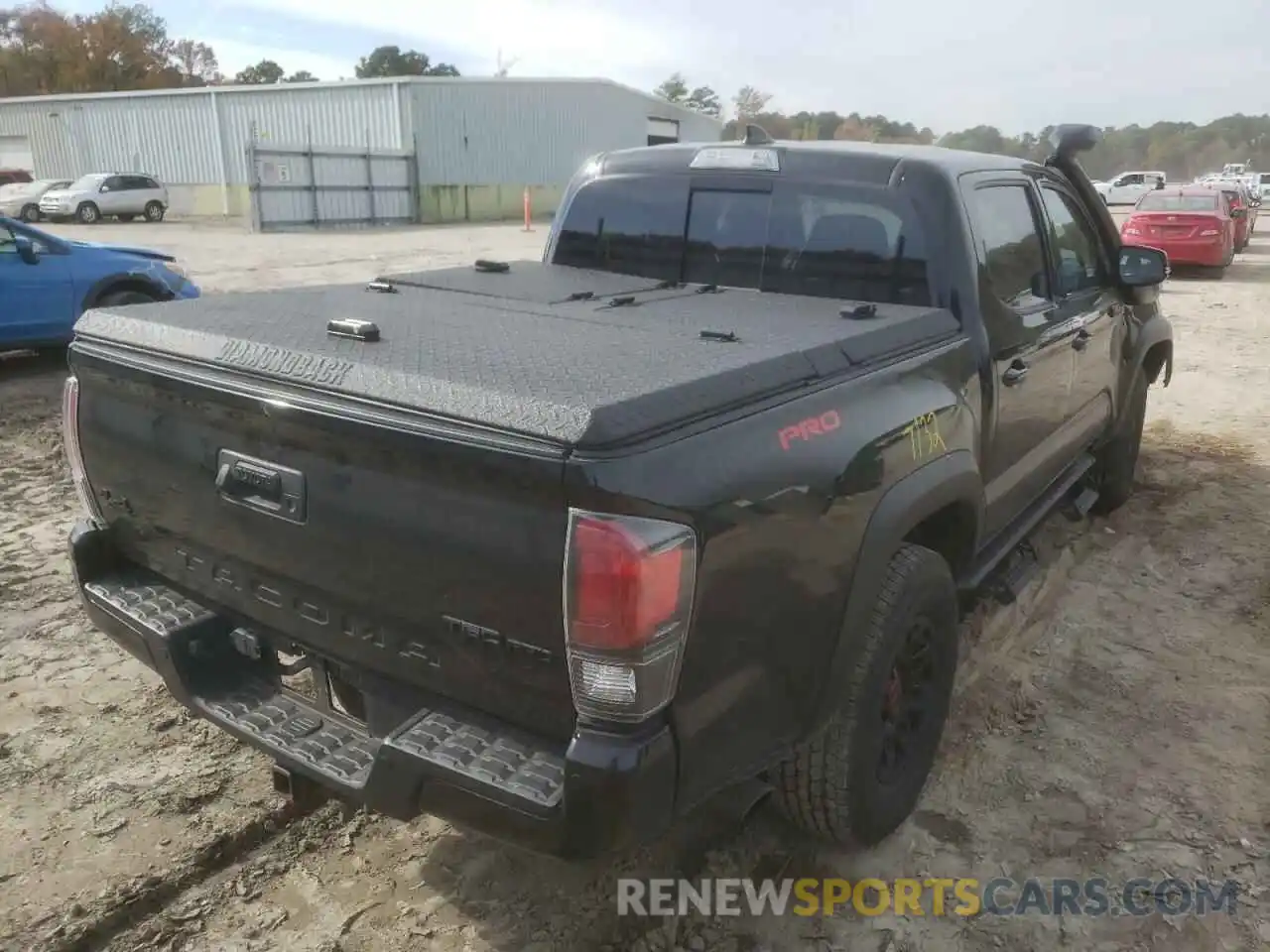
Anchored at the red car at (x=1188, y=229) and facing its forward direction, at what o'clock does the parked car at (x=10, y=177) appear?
The parked car is roughly at 9 o'clock from the red car.

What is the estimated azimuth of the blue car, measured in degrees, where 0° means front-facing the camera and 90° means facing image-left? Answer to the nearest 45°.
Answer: approximately 270°

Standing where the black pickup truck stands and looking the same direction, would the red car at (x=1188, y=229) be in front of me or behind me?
in front

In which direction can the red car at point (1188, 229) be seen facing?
away from the camera

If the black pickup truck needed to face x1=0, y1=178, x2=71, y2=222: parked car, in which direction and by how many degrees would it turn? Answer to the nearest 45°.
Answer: approximately 90° to its left

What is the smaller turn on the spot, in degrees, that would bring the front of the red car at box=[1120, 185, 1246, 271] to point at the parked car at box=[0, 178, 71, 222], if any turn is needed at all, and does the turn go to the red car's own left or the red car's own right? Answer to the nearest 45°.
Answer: approximately 90° to the red car's own left

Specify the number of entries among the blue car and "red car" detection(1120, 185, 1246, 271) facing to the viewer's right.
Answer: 1

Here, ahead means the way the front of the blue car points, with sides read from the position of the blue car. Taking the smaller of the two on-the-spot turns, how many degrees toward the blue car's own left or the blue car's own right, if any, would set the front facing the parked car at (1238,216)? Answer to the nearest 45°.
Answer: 0° — it already faces it

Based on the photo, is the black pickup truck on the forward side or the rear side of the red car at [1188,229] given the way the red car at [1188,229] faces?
on the rear side

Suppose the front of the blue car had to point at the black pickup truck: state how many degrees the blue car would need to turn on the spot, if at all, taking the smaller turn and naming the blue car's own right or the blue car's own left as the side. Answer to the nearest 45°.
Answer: approximately 90° to the blue car's own right

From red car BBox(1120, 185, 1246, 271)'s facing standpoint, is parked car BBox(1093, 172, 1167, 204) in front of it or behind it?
in front

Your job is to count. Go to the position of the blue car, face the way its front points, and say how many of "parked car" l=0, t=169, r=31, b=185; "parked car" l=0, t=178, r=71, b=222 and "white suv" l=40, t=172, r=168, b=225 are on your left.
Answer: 3

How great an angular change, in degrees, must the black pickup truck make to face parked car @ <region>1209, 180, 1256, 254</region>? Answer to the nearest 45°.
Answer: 0° — it already faces it
